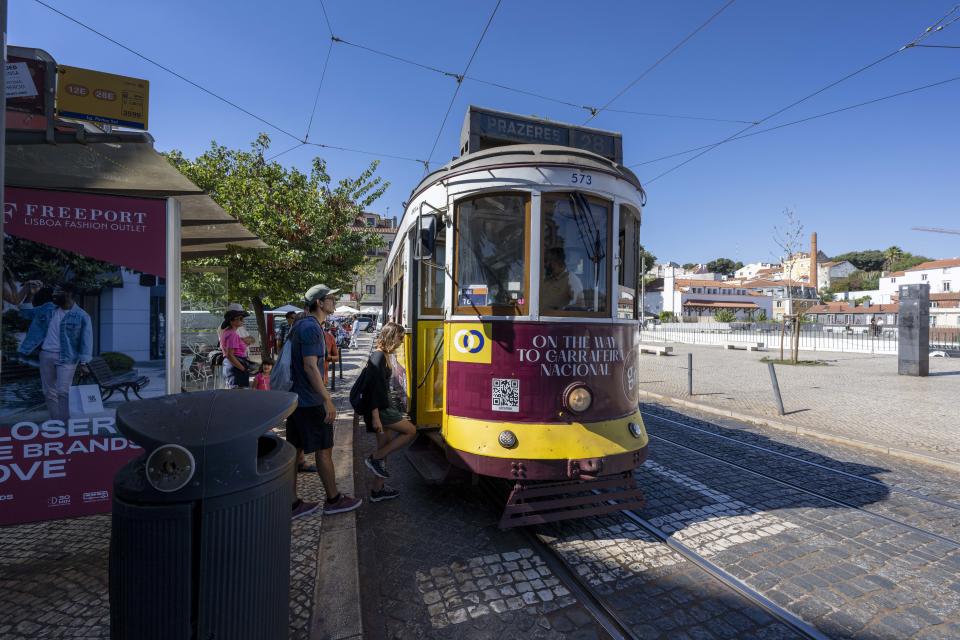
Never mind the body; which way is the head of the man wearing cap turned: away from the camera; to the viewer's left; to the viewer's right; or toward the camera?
to the viewer's right

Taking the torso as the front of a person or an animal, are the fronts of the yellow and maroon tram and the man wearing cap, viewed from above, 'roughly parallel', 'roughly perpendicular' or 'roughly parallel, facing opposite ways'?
roughly perpendicular

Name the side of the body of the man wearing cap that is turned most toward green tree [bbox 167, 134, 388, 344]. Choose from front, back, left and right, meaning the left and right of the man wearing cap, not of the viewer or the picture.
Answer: left

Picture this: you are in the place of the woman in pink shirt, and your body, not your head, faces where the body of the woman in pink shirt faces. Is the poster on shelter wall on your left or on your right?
on your right

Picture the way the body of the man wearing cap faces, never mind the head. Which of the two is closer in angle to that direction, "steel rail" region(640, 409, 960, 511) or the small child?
the steel rail

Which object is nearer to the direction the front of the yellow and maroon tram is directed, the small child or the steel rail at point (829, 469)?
the steel rail

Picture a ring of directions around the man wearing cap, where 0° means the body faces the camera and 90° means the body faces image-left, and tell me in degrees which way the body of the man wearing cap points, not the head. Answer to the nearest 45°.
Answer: approximately 270°

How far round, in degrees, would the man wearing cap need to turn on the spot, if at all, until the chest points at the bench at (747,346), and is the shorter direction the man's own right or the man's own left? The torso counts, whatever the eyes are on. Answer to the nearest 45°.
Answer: approximately 45° to the man's own left

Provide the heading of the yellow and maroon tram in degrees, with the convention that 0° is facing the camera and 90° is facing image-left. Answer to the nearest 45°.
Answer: approximately 315°

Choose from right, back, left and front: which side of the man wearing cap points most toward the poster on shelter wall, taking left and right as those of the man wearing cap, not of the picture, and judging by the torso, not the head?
back
